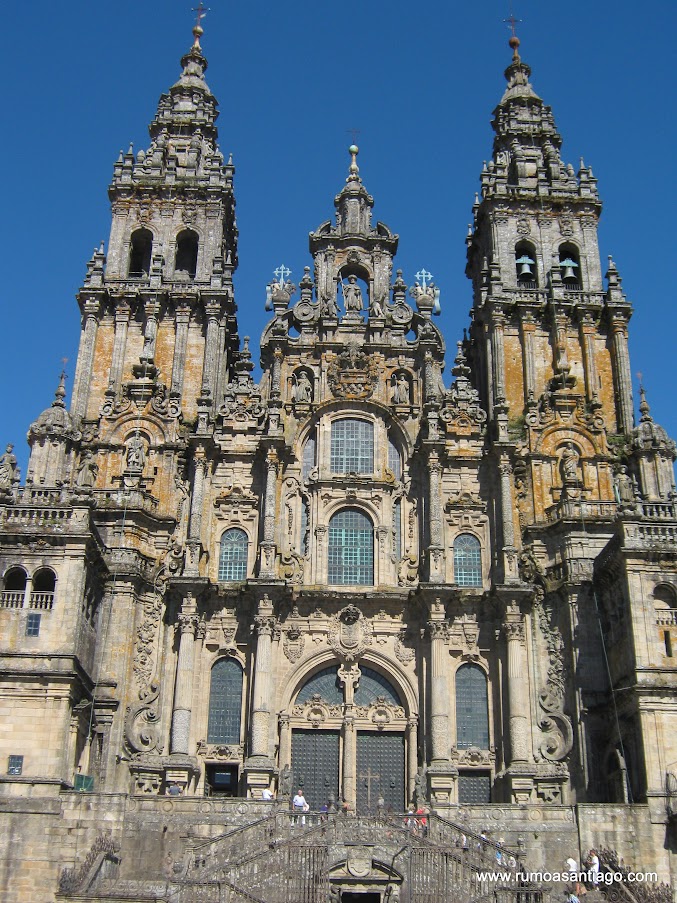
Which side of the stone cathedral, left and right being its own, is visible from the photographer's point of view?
front
